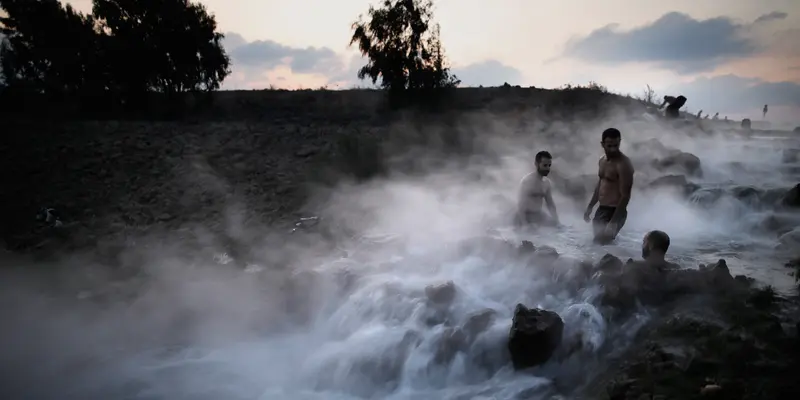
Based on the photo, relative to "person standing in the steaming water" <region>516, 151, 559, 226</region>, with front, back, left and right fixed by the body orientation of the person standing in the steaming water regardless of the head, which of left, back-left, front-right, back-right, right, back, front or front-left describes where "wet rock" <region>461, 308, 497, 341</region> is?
front-right

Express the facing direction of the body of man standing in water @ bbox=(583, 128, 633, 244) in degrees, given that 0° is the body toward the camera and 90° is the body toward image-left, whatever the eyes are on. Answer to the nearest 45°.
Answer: approximately 45°

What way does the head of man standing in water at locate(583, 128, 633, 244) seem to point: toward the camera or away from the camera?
toward the camera

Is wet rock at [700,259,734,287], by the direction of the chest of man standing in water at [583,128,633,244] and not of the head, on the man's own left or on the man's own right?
on the man's own left

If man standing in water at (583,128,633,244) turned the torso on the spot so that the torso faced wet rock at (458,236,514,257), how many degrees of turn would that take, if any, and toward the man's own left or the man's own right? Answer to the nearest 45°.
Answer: approximately 45° to the man's own right

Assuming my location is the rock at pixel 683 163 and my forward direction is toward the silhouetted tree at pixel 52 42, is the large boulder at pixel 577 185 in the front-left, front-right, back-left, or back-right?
front-left

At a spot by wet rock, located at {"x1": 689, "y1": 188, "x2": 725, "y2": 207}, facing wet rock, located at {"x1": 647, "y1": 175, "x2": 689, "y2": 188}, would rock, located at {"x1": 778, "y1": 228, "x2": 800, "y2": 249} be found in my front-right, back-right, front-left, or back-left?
back-left

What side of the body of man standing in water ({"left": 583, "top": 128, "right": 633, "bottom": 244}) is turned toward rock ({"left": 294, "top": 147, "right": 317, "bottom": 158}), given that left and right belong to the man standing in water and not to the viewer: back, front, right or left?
right

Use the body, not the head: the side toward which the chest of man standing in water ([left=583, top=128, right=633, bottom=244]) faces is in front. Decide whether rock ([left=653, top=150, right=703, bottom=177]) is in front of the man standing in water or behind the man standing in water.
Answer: behind

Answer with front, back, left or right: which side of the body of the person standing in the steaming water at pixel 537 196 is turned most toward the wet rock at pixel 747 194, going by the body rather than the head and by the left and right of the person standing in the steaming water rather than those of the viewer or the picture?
left
